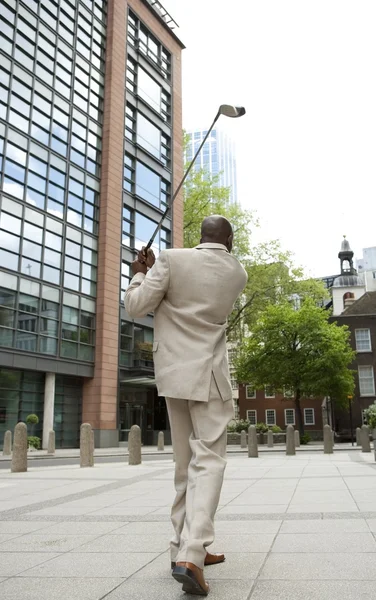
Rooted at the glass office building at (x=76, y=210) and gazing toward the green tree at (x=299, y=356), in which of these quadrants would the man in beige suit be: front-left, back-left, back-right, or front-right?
back-right

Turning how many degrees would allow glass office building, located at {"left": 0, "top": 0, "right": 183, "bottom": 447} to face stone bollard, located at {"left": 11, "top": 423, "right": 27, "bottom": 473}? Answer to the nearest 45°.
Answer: approximately 45° to its right

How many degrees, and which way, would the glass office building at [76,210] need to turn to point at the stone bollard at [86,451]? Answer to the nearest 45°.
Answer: approximately 45° to its right

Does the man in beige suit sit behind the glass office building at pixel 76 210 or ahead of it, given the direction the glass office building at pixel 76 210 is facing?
ahead

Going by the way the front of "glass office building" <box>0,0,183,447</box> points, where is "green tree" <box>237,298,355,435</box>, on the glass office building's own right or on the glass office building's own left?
on the glass office building's own left

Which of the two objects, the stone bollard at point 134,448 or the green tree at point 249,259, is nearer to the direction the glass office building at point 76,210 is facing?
the stone bollard

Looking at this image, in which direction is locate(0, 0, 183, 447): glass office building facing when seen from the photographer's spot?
facing the viewer and to the right of the viewer

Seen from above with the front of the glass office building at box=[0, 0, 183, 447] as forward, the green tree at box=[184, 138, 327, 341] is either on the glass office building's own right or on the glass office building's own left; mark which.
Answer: on the glass office building's own left
